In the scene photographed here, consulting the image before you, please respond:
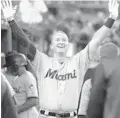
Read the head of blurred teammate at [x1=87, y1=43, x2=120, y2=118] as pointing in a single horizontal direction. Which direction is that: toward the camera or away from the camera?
away from the camera

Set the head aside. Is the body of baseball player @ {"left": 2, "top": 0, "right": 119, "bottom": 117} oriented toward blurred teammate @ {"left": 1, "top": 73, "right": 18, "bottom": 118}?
no

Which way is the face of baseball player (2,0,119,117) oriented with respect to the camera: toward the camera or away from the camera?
toward the camera

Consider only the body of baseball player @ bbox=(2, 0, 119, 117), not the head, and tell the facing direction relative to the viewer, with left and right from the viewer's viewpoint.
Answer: facing the viewer
